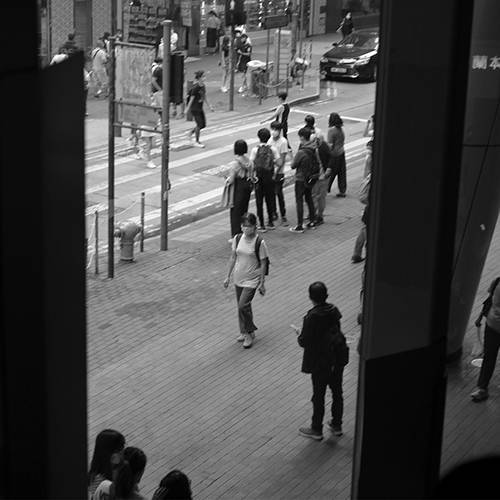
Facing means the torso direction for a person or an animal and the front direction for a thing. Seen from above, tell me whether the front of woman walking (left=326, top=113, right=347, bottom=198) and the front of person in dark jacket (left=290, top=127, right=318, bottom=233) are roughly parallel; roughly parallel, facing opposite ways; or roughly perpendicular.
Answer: roughly parallel

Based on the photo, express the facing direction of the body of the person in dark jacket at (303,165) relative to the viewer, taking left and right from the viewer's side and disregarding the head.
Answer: facing away from the viewer and to the left of the viewer

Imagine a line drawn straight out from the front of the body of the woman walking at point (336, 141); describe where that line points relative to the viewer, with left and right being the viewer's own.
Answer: facing away from the viewer and to the left of the viewer

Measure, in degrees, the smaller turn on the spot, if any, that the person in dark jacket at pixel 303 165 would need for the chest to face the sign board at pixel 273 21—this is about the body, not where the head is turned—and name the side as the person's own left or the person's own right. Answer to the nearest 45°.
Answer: approximately 45° to the person's own right

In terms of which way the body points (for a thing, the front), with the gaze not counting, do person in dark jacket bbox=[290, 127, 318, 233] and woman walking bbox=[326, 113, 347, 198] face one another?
no

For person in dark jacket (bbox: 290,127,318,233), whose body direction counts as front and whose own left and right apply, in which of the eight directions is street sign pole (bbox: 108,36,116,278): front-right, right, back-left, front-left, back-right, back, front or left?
left

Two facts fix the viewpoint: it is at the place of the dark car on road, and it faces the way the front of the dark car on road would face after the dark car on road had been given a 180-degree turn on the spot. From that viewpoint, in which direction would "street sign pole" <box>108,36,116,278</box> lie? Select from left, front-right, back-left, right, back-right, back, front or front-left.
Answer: back-right

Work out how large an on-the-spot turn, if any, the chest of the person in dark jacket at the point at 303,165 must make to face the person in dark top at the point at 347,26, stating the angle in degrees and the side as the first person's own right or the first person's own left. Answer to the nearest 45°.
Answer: approximately 45° to the first person's own right

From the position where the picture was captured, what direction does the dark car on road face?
facing the viewer and to the left of the viewer

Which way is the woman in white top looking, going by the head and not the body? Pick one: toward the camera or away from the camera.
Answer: toward the camera

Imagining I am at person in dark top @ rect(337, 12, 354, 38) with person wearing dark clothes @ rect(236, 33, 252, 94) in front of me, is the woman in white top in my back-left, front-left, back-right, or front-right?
front-left

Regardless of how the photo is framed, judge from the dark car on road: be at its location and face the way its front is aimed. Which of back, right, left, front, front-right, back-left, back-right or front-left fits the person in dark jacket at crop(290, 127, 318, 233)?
front-left

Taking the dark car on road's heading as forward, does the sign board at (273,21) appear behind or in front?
in front

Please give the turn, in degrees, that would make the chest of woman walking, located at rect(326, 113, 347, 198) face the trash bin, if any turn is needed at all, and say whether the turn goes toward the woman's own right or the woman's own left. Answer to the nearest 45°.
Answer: approximately 45° to the woman's own right

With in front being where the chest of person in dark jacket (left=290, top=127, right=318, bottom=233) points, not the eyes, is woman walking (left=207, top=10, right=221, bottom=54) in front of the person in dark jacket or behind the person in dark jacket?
in front

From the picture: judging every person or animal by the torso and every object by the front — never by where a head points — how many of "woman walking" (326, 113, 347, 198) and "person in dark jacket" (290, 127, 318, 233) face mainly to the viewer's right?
0

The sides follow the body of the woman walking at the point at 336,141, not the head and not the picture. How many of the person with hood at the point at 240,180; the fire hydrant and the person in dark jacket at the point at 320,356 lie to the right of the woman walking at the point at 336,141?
0

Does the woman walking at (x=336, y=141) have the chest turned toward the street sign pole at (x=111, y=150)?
no

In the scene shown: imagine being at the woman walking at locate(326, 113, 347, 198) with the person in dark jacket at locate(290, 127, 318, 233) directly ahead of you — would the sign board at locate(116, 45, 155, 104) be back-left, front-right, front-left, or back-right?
front-right

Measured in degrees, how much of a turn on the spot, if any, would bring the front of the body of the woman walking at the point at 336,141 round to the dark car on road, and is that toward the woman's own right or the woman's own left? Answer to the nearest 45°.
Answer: approximately 45° to the woman's own right

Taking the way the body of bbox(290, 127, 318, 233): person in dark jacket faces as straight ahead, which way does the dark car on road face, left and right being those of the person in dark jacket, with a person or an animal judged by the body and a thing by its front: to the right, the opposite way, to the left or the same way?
to the left
